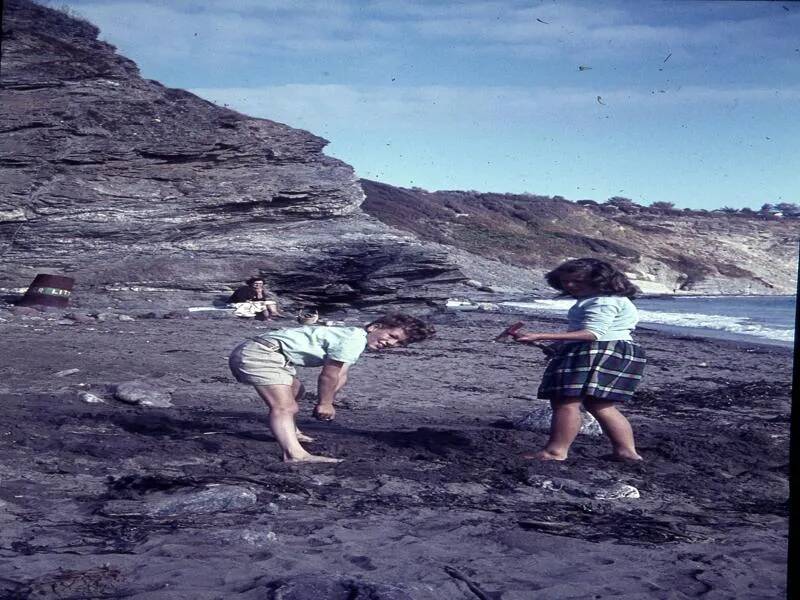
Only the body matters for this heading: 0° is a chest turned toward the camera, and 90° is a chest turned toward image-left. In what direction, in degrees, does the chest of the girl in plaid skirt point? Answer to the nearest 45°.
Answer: approximately 90°

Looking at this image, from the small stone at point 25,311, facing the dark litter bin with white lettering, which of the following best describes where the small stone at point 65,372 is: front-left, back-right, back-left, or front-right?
back-right

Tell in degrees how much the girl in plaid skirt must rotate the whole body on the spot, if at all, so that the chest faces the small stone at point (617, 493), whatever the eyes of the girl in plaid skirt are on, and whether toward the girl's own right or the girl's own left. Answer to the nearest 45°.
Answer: approximately 90° to the girl's own left

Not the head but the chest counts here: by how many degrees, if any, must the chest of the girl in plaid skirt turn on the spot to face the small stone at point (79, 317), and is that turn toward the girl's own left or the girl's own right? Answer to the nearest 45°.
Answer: approximately 45° to the girl's own right

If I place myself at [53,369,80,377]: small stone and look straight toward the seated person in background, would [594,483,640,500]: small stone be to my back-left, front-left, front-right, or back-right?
back-right

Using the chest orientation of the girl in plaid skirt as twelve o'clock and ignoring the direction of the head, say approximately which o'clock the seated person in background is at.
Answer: The seated person in background is roughly at 2 o'clock from the girl in plaid skirt.

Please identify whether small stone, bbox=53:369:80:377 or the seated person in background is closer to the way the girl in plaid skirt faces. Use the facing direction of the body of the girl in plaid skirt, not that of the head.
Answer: the small stone

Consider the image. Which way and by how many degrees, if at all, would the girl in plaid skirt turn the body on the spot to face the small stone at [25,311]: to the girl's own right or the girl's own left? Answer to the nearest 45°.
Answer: approximately 45° to the girl's own right

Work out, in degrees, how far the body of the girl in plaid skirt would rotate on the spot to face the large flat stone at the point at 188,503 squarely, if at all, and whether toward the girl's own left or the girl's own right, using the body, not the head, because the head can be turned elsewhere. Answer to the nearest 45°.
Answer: approximately 45° to the girl's own left
